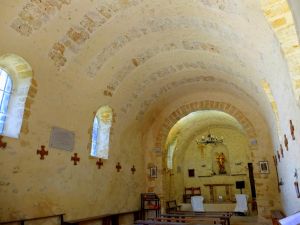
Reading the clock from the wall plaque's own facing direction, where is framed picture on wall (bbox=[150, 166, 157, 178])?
The framed picture on wall is roughly at 9 o'clock from the wall plaque.

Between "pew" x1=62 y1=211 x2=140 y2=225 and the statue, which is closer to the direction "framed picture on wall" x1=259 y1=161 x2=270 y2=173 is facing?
the pew

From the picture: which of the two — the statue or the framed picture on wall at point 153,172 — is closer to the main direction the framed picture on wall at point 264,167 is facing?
the framed picture on wall

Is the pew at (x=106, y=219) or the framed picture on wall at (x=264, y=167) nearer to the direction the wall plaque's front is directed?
the framed picture on wall

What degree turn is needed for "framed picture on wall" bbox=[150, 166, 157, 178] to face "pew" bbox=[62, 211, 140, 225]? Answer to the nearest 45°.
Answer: approximately 45° to its right
